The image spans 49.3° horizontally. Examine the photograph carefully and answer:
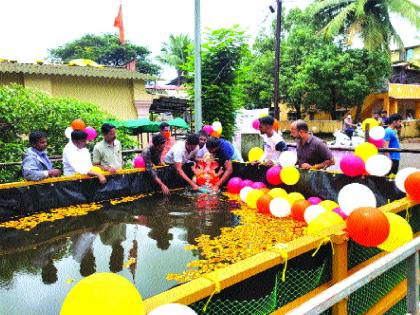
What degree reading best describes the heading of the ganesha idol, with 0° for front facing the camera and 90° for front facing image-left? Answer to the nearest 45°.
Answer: approximately 0°

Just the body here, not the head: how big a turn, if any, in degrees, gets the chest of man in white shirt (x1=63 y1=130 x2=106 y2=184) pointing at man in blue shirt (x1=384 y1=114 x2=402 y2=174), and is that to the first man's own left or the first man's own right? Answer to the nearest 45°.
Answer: approximately 45° to the first man's own left

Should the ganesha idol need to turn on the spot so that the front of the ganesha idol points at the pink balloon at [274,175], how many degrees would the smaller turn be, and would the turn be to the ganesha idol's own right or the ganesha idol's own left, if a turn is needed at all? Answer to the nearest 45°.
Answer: approximately 45° to the ganesha idol's own left

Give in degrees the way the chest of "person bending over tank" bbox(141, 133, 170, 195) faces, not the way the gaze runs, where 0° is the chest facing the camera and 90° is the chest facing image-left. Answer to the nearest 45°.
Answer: approximately 315°

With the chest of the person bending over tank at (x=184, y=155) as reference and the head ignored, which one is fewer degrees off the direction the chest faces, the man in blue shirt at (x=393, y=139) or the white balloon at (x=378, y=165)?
the white balloon

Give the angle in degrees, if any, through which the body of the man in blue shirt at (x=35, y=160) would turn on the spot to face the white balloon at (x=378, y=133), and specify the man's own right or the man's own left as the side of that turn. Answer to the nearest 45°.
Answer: approximately 45° to the man's own left

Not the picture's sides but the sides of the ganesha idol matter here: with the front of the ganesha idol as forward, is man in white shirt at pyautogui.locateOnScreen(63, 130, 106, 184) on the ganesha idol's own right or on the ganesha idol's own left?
on the ganesha idol's own right

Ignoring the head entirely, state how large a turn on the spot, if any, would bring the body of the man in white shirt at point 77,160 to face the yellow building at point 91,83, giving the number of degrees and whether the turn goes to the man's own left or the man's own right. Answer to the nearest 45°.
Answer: approximately 135° to the man's own left
